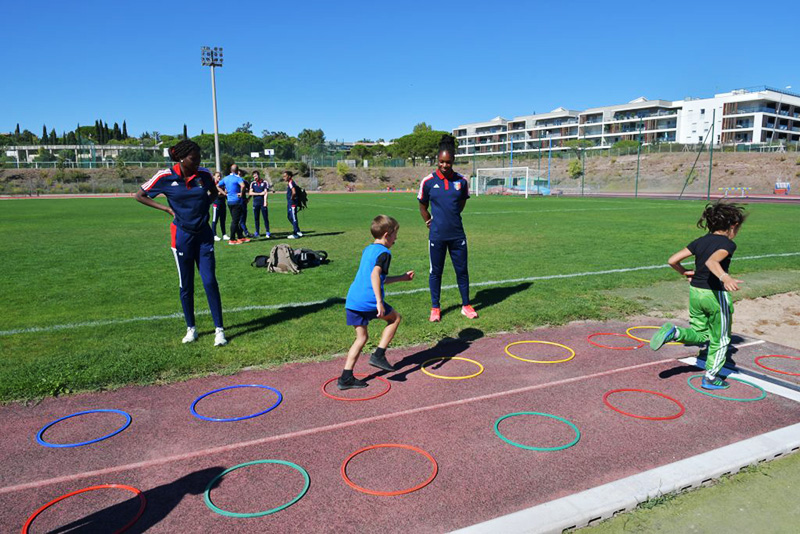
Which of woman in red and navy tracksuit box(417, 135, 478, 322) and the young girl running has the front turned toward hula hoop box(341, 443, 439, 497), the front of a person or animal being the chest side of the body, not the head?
the woman in red and navy tracksuit

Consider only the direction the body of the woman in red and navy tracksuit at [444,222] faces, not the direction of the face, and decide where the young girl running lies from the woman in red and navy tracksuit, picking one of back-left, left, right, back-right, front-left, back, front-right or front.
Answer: front-left

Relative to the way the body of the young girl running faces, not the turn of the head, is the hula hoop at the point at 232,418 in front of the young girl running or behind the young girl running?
behind

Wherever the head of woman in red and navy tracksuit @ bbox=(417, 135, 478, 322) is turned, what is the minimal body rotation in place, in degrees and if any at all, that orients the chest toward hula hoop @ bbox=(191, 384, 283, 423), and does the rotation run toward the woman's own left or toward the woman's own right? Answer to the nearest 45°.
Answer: approximately 45° to the woman's own right

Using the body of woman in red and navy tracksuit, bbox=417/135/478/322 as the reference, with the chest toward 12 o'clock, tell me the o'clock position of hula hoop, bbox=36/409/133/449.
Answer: The hula hoop is roughly at 1 o'clock from the woman in red and navy tracksuit.

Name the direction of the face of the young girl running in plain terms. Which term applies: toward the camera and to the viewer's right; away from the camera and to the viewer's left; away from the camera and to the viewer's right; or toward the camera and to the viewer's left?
away from the camera and to the viewer's right

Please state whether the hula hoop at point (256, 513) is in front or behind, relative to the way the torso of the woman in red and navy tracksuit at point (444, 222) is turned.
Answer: in front

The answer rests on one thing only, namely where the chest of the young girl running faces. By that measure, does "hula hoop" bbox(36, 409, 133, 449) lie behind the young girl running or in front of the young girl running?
behind

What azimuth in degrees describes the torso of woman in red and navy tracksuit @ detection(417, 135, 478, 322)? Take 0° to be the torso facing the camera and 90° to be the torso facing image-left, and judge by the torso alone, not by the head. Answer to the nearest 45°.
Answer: approximately 0°

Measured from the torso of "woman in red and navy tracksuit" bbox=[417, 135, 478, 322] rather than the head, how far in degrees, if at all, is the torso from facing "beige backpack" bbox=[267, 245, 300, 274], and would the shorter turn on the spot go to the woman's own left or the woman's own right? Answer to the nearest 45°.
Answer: approximately 135° to the woman's own right

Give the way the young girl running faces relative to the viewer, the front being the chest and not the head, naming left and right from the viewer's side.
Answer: facing away from the viewer and to the right of the viewer

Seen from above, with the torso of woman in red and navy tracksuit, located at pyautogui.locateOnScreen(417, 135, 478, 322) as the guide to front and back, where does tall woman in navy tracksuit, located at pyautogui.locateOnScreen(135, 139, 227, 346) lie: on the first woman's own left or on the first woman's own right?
on the first woman's own right

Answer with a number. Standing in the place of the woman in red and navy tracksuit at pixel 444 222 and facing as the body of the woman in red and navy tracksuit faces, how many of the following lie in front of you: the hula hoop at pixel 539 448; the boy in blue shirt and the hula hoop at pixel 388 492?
3

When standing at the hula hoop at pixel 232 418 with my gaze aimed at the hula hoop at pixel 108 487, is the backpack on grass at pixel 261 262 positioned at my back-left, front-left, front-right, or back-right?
back-right
